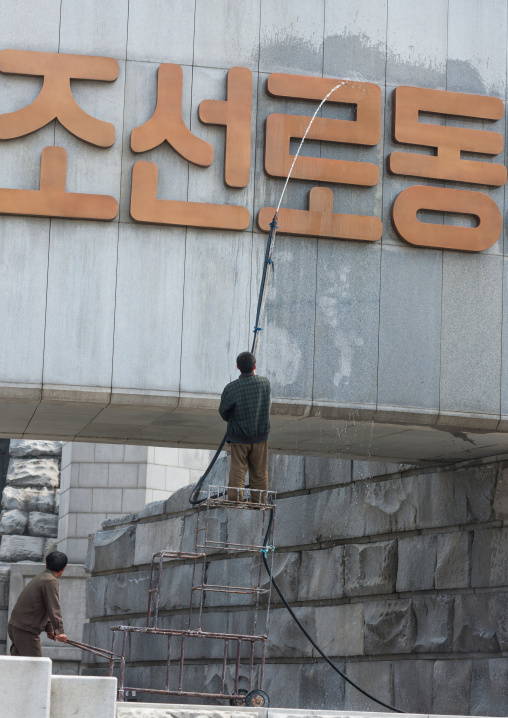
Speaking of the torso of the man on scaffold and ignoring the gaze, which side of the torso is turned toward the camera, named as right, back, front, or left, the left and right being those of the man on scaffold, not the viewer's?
back

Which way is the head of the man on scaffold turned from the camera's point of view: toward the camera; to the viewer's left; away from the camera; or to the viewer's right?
away from the camera

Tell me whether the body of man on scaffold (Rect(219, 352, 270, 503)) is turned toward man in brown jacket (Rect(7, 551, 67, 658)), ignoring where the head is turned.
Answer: no

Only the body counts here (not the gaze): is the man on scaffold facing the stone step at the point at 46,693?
no

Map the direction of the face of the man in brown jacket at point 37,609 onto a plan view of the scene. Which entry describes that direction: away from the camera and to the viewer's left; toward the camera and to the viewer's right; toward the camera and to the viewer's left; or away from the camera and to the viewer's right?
away from the camera and to the viewer's right

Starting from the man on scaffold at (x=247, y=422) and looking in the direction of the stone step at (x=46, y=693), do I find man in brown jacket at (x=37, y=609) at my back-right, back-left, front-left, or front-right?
front-right

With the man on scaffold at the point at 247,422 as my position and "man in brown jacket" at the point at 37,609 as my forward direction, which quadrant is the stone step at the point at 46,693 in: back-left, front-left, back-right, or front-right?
front-left

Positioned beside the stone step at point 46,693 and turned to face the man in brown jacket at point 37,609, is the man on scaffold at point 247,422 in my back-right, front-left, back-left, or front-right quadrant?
front-right
